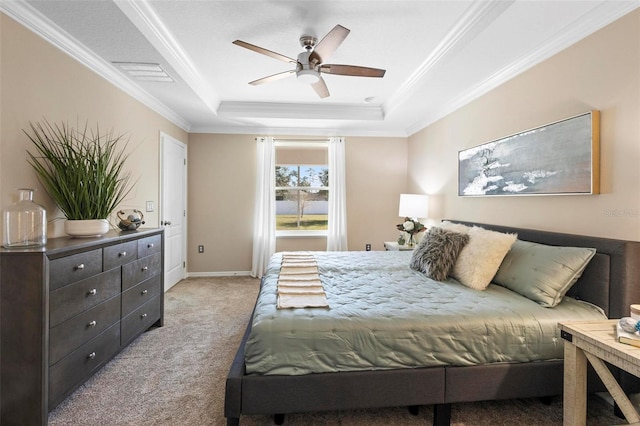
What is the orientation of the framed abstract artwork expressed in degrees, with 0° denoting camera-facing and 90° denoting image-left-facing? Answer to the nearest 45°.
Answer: approximately 45°

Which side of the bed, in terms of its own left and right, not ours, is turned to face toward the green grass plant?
front

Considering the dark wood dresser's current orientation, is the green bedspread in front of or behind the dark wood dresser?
in front

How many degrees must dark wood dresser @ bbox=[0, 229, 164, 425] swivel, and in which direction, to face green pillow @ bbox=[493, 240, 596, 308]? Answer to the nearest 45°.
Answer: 0° — it already faces it

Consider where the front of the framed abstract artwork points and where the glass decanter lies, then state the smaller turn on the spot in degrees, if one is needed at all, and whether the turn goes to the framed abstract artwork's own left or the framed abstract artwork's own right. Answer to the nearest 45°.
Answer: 0° — it already faces it

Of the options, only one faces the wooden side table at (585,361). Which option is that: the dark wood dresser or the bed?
the dark wood dresser

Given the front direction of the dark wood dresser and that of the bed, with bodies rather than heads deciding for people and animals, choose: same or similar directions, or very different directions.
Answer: very different directions

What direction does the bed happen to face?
to the viewer's left

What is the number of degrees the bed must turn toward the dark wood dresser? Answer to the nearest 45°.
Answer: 0° — it already faces it

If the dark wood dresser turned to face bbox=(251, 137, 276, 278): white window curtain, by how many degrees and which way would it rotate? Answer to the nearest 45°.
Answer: approximately 90° to its left

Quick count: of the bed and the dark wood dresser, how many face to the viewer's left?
1
